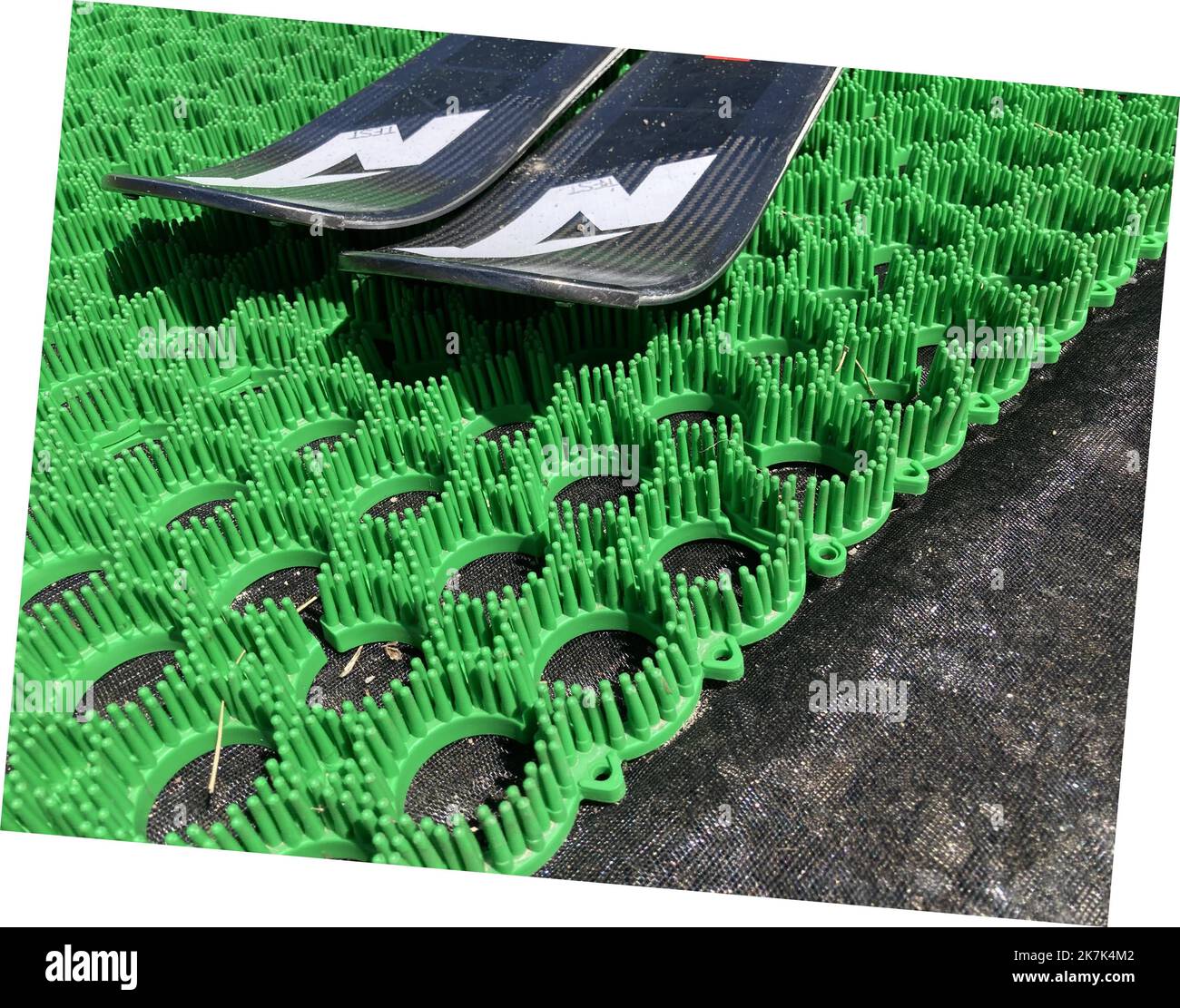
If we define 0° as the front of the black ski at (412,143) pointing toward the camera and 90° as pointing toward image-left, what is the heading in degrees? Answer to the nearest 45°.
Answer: approximately 45°

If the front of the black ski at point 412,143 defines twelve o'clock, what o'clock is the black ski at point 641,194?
the black ski at point 641,194 is roughly at 9 o'clock from the black ski at point 412,143.

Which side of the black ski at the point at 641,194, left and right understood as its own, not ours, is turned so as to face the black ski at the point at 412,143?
right

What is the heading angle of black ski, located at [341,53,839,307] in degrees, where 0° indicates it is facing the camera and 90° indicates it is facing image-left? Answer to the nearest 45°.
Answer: approximately 45°
